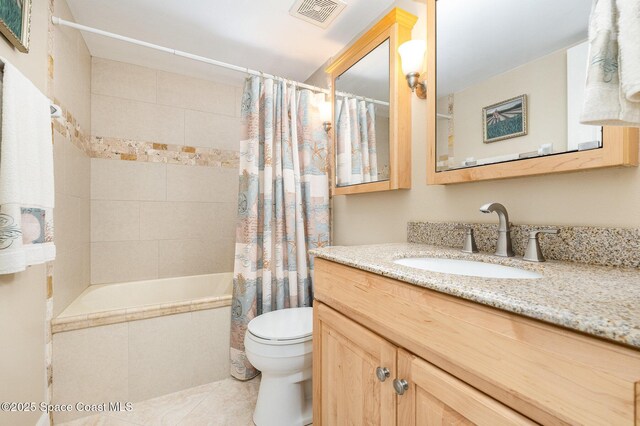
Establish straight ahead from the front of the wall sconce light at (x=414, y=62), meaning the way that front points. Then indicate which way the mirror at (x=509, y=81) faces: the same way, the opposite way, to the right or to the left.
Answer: the same way

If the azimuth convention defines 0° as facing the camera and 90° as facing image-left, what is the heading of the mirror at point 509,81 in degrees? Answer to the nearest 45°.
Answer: approximately 45°

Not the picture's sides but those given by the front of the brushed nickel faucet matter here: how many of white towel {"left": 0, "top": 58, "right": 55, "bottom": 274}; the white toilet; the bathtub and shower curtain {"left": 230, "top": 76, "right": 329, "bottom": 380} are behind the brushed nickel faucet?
0

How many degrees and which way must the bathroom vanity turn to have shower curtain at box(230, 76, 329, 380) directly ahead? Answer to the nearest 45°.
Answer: approximately 90° to its right

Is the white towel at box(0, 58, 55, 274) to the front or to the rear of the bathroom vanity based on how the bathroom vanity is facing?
to the front

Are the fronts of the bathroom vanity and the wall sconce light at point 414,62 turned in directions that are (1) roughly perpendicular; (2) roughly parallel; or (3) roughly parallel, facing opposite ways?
roughly parallel

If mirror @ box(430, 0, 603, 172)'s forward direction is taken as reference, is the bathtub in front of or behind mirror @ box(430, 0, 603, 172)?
in front

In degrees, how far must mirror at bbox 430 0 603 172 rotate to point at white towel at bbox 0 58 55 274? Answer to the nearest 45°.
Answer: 0° — it already faces it

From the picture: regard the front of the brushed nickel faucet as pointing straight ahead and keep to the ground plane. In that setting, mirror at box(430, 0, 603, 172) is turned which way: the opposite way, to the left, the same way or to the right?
the same way

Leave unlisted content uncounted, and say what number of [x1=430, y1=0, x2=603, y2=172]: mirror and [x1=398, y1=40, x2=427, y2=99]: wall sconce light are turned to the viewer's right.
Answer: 0

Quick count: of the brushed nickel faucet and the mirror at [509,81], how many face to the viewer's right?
0

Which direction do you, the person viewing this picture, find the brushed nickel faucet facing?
facing the viewer and to the left of the viewer

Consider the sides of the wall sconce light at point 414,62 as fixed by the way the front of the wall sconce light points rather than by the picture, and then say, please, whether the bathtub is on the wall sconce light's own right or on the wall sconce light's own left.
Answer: on the wall sconce light's own right

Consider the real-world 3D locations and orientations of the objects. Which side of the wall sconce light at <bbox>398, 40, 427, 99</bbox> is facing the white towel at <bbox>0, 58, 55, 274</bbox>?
front
